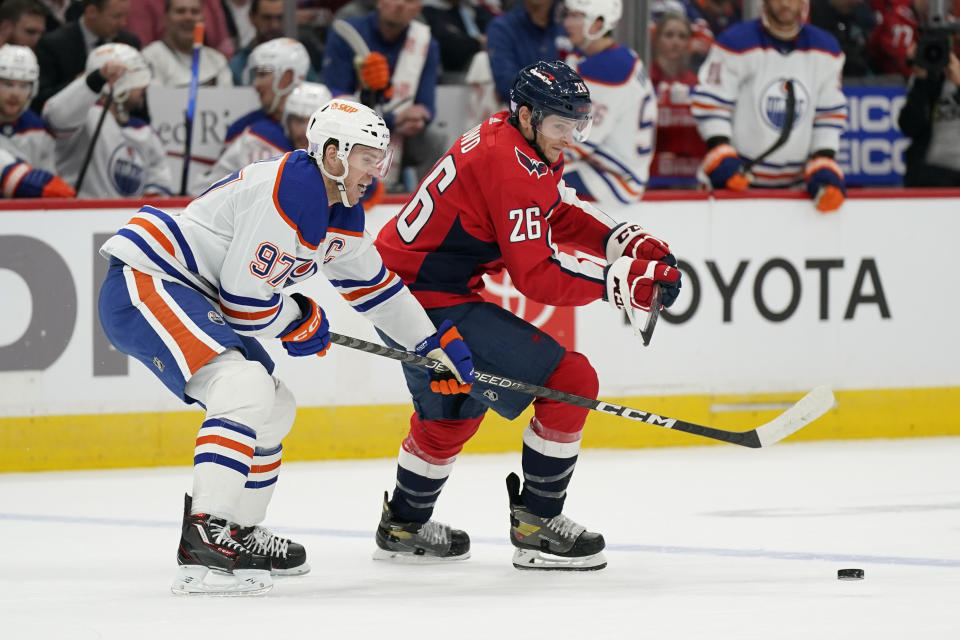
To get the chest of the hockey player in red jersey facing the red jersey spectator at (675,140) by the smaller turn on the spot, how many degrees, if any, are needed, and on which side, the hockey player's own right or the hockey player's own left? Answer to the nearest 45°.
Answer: approximately 90° to the hockey player's own left

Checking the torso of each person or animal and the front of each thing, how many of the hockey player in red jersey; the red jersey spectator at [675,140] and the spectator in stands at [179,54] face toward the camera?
2

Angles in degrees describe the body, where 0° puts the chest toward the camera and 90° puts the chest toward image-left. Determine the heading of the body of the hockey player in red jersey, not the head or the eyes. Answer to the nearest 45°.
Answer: approximately 270°

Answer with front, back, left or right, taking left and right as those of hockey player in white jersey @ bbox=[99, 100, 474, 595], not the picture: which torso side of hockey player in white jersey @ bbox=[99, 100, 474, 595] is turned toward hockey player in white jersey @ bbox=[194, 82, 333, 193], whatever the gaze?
left

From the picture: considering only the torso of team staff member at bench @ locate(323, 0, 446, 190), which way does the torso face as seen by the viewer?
toward the camera

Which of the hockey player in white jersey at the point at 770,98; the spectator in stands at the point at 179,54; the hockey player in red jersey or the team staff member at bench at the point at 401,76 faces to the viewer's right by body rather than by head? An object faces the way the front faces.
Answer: the hockey player in red jersey

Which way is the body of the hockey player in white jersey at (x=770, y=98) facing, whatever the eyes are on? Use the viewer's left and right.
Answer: facing the viewer

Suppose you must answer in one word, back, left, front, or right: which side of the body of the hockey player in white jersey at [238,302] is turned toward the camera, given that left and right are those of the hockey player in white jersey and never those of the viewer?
right

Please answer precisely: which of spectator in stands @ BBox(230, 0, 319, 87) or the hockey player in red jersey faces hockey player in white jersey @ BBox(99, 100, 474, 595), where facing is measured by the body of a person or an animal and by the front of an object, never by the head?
the spectator in stands

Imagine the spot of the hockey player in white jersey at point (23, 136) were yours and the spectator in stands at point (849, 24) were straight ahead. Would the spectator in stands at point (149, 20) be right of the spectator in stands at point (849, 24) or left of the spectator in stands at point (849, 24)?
left

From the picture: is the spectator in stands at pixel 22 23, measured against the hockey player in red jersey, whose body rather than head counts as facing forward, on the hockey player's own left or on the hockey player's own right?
on the hockey player's own left

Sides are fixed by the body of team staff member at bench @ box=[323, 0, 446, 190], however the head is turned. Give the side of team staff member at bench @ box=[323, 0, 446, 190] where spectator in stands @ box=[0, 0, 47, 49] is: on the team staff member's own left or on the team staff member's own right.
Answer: on the team staff member's own right

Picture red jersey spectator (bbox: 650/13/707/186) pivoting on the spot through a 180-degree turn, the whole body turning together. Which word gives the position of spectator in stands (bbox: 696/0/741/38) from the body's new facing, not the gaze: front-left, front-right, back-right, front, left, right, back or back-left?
front

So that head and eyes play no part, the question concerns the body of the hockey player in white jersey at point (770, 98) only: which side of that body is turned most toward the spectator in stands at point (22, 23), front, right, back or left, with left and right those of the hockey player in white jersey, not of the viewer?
right
